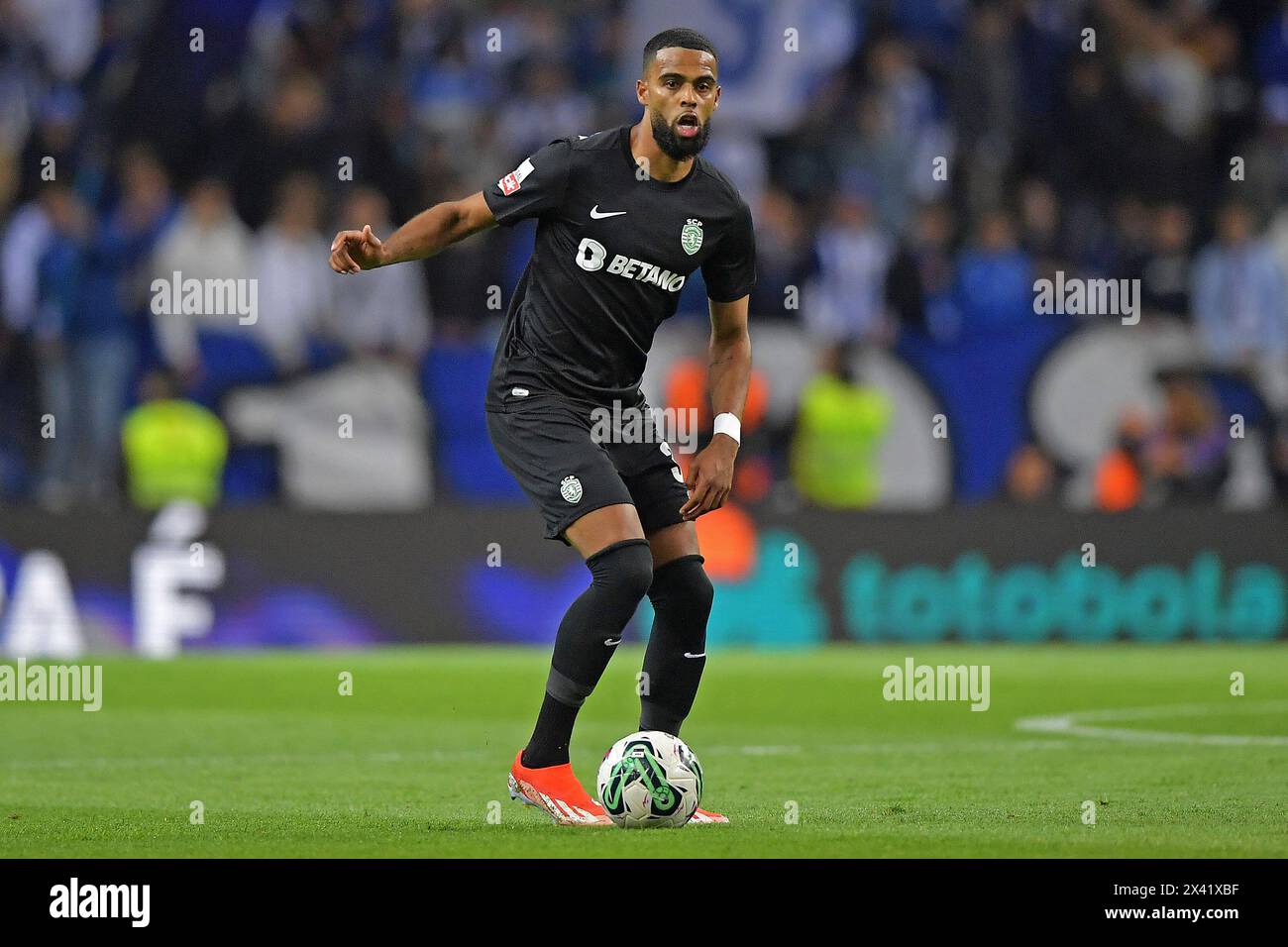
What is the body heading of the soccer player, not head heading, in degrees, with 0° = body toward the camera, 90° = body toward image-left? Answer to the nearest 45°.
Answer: approximately 315°

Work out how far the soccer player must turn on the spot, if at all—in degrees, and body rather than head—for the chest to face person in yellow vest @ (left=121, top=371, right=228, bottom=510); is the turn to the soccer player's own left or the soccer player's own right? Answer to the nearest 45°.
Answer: approximately 135° to the soccer player's own left

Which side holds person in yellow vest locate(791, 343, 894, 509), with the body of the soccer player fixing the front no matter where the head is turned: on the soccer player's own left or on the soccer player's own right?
on the soccer player's own left
